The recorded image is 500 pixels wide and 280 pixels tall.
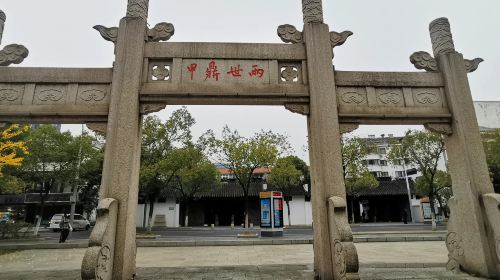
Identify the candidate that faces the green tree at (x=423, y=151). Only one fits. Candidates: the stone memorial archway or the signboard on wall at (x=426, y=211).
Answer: the signboard on wall

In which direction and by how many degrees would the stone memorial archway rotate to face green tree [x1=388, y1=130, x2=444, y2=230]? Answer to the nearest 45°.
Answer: approximately 135° to its left

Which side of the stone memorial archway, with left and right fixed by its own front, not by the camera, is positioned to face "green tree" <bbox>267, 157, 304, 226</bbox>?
back

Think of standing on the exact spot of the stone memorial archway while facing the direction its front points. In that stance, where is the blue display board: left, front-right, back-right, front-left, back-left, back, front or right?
back

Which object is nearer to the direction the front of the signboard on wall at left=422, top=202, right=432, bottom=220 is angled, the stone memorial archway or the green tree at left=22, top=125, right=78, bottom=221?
the stone memorial archway

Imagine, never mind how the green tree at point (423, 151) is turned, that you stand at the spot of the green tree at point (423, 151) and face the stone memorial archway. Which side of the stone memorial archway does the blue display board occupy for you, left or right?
right

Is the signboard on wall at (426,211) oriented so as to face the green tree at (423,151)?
yes

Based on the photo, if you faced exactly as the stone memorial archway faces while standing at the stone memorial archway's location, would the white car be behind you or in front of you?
behind

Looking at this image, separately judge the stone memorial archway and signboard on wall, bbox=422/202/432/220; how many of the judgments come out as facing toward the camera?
2

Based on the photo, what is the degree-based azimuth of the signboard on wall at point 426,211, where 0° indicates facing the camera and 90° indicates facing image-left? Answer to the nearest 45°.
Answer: approximately 0°

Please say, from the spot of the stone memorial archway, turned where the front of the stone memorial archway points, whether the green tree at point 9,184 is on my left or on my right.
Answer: on my right
